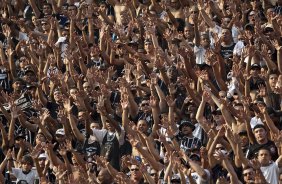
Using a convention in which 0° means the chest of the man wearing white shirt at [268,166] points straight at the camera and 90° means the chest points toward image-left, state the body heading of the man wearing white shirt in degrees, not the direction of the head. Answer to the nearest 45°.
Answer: approximately 45°
